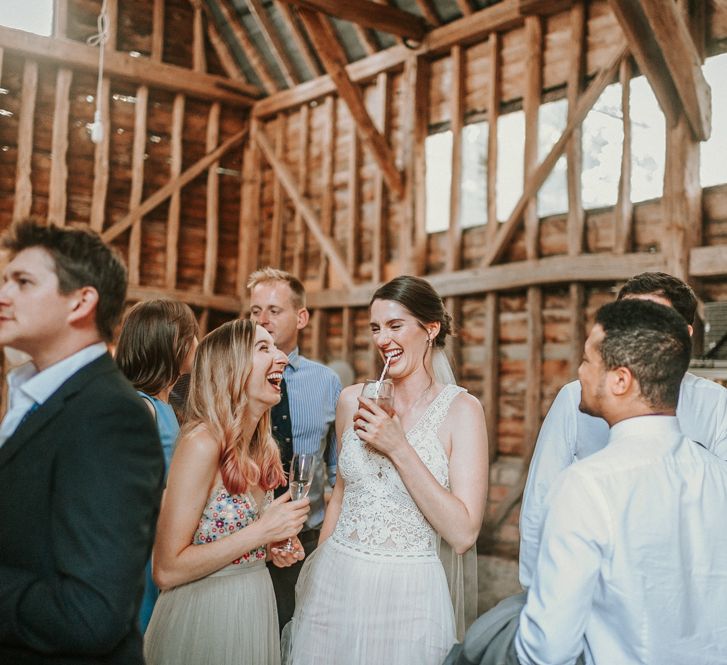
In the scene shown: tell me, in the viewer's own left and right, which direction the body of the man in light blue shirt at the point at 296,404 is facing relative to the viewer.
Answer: facing the viewer and to the left of the viewer

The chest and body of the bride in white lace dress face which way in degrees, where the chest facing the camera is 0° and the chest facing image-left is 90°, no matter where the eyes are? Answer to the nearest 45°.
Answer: approximately 45°

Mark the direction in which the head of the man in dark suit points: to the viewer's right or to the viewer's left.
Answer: to the viewer's left

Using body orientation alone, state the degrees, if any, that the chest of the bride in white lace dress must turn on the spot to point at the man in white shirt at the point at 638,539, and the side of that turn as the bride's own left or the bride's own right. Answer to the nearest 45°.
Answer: approximately 90° to the bride's own left

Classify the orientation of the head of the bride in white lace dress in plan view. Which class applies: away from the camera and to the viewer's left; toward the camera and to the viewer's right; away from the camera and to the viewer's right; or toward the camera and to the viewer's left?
toward the camera and to the viewer's left

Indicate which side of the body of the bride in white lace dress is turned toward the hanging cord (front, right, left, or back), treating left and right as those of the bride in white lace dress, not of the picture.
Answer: right

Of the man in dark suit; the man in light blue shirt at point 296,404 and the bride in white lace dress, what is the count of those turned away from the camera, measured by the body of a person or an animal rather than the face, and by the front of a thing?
0

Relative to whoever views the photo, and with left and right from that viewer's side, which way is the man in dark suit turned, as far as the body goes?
facing to the left of the viewer

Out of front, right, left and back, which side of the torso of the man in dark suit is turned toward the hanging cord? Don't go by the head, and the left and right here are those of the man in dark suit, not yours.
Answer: right

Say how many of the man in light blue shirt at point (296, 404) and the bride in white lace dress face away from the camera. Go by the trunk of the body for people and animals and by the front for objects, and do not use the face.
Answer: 0

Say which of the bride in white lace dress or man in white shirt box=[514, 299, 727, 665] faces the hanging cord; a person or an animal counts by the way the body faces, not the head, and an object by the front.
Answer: the man in white shirt

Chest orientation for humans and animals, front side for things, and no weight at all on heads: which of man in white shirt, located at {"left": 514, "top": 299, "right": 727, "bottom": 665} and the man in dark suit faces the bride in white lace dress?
the man in white shirt
